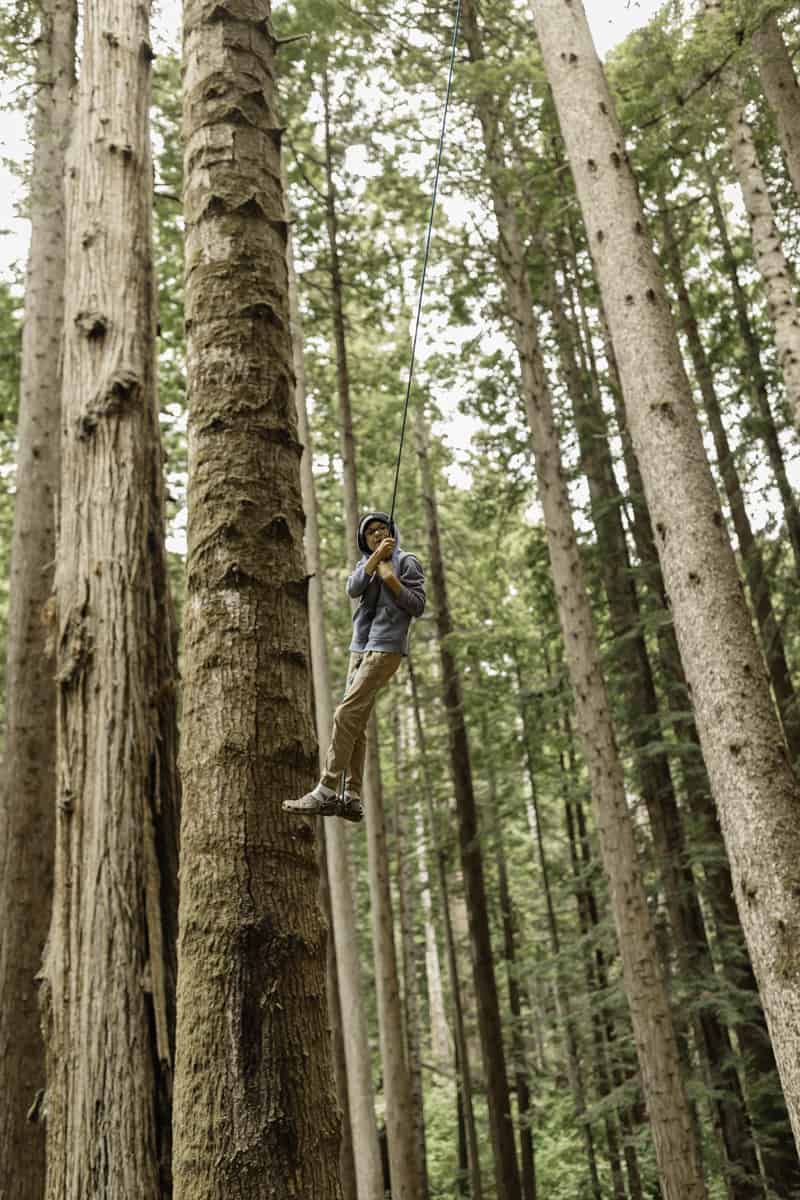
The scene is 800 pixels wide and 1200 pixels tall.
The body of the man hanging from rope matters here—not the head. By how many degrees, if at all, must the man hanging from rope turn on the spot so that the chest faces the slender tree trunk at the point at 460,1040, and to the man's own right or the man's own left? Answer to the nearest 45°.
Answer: approximately 135° to the man's own right

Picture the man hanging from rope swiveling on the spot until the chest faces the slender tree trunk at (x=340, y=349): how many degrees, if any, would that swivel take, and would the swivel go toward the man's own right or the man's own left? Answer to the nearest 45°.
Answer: approximately 135° to the man's own right

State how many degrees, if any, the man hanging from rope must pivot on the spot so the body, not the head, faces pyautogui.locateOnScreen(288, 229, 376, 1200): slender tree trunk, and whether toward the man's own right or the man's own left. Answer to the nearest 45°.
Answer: approximately 135° to the man's own right

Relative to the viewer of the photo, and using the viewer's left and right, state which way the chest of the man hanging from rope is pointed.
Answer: facing the viewer and to the left of the viewer

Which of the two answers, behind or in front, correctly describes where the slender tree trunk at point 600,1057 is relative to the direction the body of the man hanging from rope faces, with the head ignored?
behind
